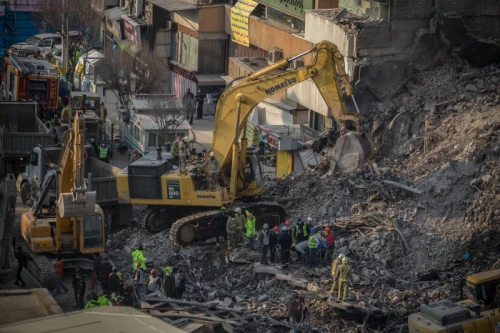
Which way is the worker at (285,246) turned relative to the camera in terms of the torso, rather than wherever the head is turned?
away from the camera

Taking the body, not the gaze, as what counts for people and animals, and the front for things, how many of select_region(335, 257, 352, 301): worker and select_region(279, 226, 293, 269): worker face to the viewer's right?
0

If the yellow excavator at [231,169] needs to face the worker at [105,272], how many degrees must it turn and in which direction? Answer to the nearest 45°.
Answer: approximately 135° to its right

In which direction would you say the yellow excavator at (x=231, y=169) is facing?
to the viewer's right

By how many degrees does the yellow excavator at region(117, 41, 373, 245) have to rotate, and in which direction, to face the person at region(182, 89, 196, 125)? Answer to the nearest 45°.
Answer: approximately 90° to its left

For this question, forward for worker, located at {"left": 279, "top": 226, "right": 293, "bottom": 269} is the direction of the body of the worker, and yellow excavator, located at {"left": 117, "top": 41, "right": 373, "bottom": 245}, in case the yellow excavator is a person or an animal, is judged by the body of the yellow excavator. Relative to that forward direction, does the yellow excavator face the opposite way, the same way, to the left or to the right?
to the right

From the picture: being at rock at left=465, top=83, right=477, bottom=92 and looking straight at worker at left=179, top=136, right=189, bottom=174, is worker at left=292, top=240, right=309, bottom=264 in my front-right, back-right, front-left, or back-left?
front-left

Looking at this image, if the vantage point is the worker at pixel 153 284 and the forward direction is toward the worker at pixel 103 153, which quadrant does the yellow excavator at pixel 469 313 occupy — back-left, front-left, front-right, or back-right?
back-right

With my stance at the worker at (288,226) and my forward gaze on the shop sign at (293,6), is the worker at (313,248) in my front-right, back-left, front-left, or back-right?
back-right

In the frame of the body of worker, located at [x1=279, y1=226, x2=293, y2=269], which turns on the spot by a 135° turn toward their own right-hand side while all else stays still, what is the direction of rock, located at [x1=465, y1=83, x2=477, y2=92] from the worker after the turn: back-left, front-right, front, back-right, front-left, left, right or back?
left
